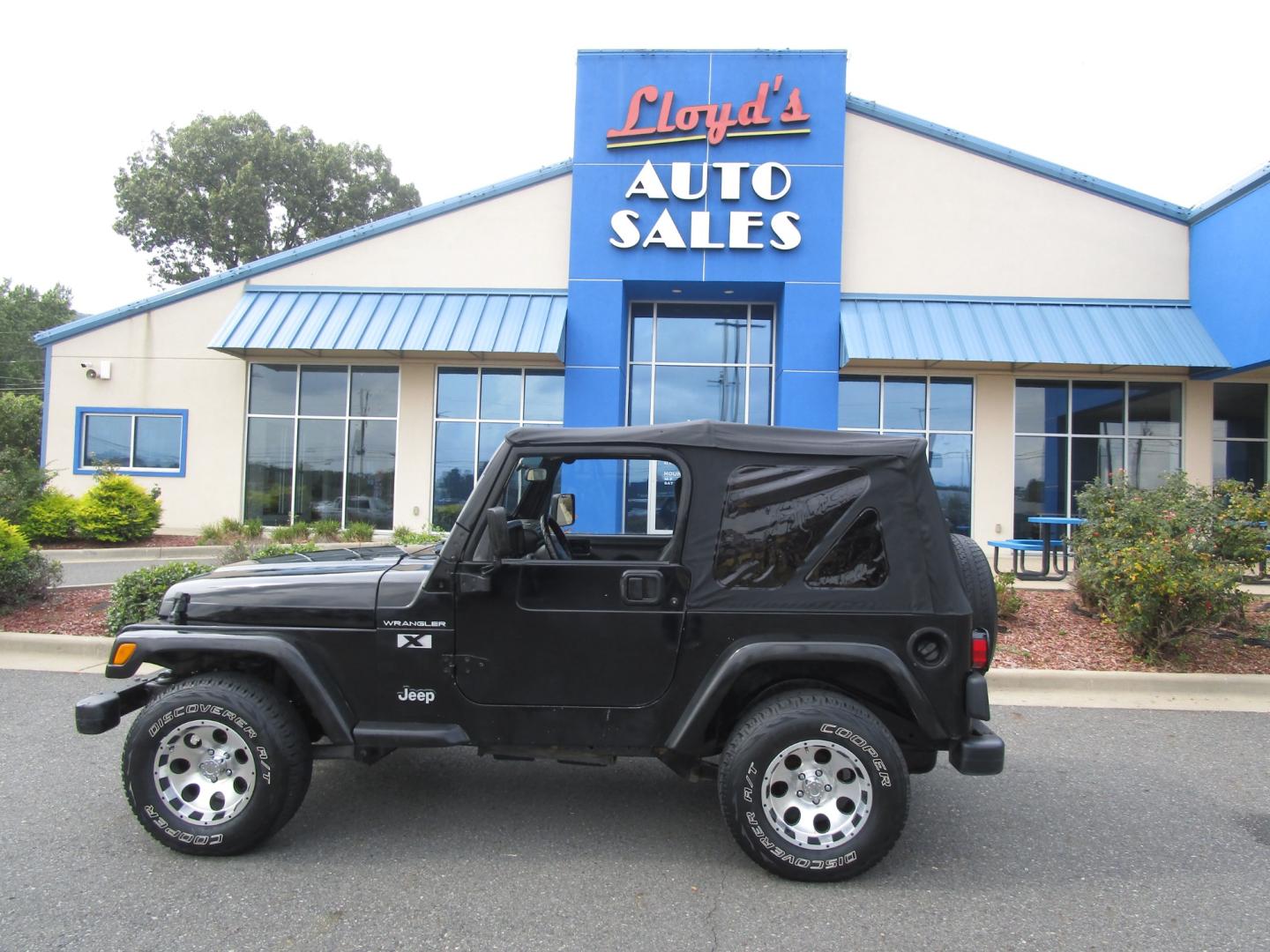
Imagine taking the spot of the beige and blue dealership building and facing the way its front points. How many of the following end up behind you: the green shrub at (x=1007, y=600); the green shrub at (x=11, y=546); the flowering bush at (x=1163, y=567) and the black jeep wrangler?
0

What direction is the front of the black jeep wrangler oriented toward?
to the viewer's left

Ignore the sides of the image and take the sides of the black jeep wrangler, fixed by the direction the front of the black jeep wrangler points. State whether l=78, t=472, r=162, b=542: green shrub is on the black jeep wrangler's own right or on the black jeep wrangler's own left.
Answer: on the black jeep wrangler's own right

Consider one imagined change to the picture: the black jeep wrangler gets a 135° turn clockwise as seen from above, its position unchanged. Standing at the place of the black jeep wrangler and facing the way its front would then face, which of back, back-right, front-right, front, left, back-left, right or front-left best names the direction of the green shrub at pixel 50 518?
left

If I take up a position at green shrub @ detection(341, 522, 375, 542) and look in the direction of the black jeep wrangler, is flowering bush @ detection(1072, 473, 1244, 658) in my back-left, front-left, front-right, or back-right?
front-left

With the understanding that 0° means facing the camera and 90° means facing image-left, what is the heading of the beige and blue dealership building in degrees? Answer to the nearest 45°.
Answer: approximately 0°

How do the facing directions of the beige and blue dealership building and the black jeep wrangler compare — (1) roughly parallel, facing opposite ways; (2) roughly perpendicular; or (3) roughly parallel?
roughly perpendicular

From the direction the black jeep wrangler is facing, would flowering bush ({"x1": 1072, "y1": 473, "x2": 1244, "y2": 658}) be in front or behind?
behind

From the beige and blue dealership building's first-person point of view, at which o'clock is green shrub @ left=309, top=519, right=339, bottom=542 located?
The green shrub is roughly at 3 o'clock from the beige and blue dealership building.

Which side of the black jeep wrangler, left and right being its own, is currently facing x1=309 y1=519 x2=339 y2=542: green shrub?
right

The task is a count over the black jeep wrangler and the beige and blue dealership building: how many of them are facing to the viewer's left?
1

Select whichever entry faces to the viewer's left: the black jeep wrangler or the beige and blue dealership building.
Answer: the black jeep wrangler

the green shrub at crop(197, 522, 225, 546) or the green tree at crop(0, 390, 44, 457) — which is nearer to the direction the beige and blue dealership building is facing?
the green shrub

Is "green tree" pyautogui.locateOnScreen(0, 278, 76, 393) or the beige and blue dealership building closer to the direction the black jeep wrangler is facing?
the green tree
